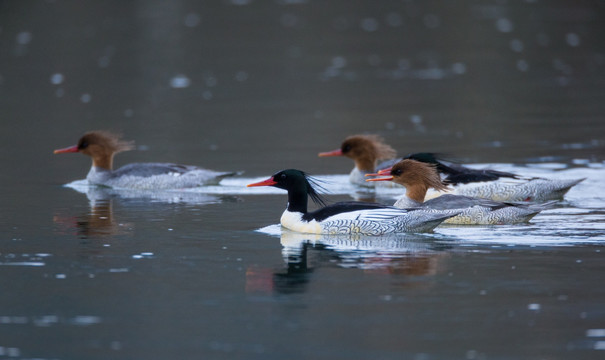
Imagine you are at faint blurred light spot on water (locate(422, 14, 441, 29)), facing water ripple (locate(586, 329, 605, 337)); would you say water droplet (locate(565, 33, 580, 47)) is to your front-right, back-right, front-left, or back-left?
front-left

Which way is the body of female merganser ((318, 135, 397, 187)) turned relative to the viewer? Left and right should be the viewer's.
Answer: facing to the left of the viewer

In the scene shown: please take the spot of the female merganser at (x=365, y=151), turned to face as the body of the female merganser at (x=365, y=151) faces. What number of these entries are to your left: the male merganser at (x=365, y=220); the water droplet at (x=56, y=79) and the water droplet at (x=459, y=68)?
1

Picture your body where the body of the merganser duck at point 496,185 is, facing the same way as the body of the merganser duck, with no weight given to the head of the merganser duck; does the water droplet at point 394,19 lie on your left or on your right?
on your right

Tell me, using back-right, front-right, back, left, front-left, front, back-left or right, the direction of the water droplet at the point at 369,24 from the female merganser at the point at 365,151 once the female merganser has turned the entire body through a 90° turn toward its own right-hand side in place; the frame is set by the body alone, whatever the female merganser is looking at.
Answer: front

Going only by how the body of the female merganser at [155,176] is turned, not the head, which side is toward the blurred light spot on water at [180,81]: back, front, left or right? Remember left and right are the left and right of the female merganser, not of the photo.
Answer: right

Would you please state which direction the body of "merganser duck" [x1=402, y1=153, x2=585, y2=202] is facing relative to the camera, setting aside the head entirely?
to the viewer's left

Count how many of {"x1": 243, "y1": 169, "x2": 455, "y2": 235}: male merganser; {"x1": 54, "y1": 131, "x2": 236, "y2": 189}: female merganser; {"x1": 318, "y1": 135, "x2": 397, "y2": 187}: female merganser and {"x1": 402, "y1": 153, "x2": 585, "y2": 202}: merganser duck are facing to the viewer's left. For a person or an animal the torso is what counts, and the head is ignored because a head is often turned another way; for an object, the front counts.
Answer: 4

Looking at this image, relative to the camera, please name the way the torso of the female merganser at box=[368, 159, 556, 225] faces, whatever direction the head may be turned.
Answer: to the viewer's left

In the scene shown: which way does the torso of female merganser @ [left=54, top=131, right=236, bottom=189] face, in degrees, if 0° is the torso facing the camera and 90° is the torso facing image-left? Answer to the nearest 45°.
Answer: approximately 90°

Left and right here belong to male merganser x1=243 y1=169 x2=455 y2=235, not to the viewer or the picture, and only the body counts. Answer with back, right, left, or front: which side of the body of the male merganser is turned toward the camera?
left
